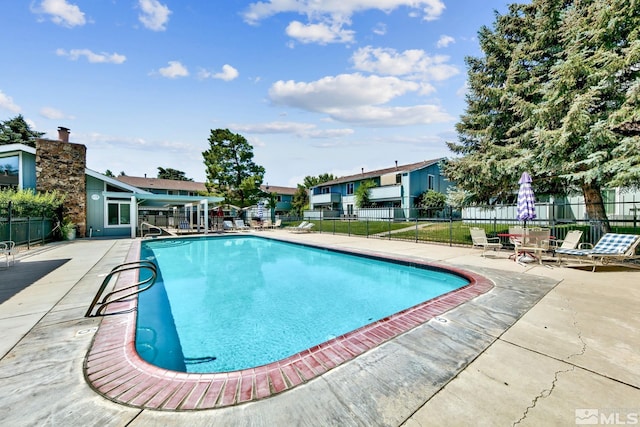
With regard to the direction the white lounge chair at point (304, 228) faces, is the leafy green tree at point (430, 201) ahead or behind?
behind

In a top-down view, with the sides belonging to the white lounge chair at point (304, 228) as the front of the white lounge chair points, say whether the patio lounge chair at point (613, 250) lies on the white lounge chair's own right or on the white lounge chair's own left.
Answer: on the white lounge chair's own left

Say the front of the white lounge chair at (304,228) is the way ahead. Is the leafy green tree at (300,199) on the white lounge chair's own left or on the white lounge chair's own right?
on the white lounge chair's own right

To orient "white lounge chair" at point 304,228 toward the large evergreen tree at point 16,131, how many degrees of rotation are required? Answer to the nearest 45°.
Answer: approximately 45° to its right
